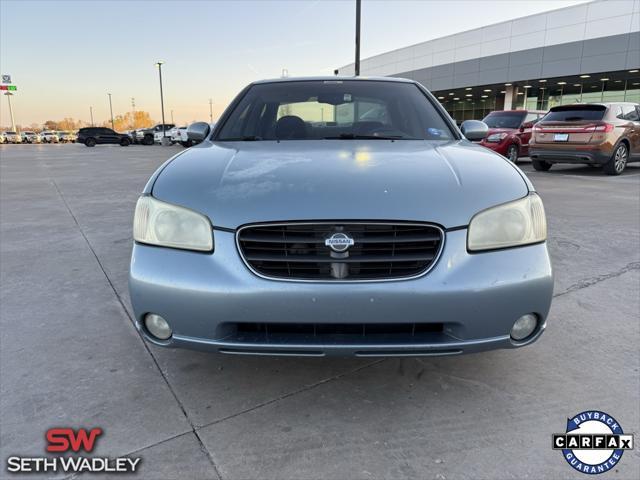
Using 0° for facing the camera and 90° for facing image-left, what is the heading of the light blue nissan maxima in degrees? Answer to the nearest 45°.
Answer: approximately 0°

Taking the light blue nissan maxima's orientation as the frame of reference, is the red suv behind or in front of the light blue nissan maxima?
behind

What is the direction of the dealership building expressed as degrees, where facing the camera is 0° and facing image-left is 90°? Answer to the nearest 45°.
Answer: approximately 45°

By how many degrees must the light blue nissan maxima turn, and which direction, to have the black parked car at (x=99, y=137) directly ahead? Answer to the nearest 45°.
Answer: approximately 135° to its right

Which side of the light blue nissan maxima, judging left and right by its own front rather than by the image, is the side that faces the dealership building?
back

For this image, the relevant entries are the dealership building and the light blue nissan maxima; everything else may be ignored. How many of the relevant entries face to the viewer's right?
0

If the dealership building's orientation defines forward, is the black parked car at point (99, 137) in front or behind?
in front

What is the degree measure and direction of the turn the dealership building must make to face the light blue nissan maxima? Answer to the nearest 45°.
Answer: approximately 45° to its left
